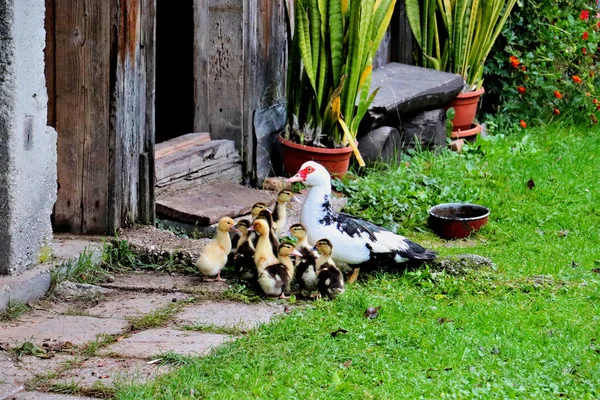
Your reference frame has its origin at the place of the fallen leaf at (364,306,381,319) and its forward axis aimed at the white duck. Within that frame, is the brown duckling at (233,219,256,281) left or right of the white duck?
left

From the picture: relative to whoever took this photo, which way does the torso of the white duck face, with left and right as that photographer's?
facing to the left of the viewer

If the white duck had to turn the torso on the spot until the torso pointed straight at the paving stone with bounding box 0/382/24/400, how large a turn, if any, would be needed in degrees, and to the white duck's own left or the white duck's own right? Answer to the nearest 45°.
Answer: approximately 45° to the white duck's own left

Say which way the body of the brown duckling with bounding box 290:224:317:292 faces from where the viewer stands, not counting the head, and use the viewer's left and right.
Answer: facing away from the viewer and to the left of the viewer

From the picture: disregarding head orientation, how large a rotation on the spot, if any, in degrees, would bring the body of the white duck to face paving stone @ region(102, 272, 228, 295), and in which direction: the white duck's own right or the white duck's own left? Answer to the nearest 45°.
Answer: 0° — it already faces it

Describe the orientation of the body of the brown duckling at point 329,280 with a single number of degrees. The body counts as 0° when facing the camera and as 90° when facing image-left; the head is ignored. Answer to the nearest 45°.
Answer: approximately 135°

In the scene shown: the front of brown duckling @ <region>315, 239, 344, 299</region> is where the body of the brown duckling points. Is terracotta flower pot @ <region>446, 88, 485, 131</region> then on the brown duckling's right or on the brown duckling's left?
on the brown duckling's right
